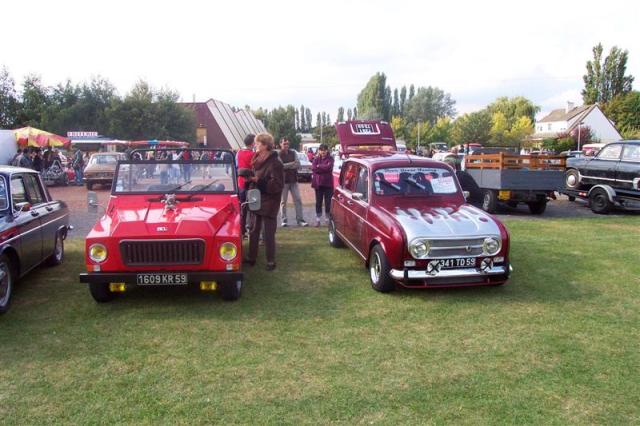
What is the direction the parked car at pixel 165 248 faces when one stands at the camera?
facing the viewer

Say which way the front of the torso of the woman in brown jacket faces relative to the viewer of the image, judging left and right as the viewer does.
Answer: facing to the left of the viewer

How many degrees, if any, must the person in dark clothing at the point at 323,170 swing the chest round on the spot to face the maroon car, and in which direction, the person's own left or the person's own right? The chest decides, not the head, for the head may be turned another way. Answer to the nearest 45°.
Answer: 0° — they already face it

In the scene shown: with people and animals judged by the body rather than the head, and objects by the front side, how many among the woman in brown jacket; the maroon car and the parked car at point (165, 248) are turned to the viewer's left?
1

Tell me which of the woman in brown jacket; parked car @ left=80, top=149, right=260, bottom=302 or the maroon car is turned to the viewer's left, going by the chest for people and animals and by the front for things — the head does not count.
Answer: the woman in brown jacket

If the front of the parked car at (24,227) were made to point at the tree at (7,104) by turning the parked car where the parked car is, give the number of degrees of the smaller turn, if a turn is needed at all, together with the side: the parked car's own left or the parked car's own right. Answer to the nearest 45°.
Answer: approximately 135° to the parked car's own right

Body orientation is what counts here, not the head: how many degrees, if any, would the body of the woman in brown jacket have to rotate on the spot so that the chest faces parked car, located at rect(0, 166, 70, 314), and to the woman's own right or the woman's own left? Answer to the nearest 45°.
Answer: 0° — they already face it

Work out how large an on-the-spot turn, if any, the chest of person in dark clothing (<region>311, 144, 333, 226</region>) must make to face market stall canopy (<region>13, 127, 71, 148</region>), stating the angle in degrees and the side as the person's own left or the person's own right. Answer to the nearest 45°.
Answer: approximately 135° to the person's own right

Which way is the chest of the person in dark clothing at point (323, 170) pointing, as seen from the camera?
toward the camera

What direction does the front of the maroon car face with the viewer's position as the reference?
facing the viewer and to the right of the viewer
